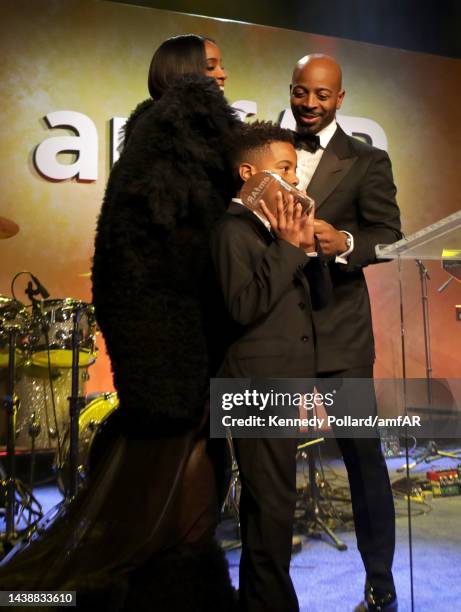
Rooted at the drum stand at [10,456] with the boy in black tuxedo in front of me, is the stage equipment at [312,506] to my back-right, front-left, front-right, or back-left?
front-left

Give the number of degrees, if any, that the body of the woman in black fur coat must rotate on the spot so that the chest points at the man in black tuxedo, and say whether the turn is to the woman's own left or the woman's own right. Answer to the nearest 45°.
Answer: approximately 45° to the woman's own left

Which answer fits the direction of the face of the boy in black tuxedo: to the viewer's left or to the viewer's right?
to the viewer's right

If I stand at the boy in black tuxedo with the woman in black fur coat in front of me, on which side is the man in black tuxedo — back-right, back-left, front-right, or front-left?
back-right

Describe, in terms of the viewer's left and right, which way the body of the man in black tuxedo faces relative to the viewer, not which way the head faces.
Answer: facing the viewer and to the left of the viewer

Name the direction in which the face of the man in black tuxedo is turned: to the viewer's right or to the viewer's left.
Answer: to the viewer's left

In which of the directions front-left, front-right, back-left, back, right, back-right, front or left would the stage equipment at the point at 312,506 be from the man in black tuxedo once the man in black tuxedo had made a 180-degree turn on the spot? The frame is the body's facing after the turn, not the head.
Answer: front-left

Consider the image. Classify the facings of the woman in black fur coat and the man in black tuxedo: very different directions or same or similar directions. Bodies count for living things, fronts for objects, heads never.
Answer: very different directions

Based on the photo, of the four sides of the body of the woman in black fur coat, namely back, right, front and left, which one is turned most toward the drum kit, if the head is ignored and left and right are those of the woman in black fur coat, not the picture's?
left

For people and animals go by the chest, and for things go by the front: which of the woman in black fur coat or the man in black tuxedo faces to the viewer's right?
the woman in black fur coat

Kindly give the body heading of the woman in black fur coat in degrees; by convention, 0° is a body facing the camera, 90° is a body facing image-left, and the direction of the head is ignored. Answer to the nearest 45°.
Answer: approximately 270°

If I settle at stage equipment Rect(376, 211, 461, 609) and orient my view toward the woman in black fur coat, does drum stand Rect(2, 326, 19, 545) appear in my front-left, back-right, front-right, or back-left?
front-right

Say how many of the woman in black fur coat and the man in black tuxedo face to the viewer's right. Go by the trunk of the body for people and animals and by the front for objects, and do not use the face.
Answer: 1
